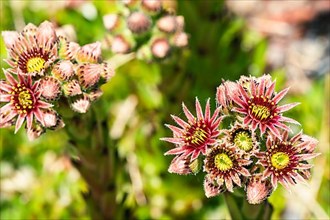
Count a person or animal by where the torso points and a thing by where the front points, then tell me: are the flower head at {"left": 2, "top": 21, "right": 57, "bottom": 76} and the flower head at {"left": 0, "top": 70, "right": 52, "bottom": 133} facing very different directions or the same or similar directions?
same or similar directions

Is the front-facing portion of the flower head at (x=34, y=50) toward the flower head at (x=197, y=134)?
no

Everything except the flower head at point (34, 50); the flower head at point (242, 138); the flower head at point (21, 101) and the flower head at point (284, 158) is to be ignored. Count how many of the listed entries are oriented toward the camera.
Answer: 4

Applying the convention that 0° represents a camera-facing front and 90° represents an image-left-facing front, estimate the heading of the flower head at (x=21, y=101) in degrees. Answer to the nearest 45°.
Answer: approximately 0°

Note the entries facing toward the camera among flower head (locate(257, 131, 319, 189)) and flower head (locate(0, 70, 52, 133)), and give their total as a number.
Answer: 2

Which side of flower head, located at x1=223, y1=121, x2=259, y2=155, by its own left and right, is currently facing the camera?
front

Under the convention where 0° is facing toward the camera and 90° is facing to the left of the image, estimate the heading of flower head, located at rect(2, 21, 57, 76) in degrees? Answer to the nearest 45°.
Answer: approximately 0°

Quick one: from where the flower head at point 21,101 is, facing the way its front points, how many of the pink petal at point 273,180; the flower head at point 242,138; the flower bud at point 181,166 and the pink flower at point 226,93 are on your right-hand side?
0

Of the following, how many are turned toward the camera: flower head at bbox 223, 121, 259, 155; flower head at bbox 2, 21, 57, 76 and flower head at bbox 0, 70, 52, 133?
3

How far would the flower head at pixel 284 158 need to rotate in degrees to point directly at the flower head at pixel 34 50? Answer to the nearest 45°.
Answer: approximately 90° to its right

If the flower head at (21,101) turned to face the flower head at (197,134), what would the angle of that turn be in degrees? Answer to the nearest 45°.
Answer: approximately 45° to its left

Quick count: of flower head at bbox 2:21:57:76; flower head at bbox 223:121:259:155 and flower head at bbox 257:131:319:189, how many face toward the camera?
3

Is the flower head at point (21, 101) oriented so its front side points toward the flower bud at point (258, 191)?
no

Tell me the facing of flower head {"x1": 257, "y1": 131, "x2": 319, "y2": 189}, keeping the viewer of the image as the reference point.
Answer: facing the viewer
